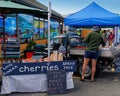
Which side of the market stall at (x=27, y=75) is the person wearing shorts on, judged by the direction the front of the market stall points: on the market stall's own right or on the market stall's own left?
on the market stall's own left

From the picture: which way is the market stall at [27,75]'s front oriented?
toward the camera

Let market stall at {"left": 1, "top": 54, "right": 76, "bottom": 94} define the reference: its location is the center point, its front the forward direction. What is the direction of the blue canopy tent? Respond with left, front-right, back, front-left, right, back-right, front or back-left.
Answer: back-left

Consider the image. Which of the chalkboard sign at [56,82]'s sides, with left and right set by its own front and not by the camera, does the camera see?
front

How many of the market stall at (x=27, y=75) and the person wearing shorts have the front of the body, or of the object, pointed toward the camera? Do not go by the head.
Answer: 1

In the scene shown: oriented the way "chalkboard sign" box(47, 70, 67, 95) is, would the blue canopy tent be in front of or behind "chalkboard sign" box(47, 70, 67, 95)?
behind
